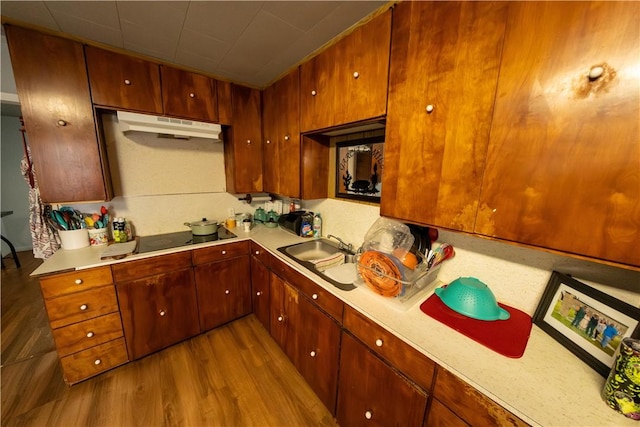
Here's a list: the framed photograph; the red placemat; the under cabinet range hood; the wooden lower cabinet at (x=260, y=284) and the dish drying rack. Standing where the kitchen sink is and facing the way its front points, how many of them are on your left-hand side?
3

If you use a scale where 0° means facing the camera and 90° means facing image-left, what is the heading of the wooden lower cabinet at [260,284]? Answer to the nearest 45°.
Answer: approximately 45°

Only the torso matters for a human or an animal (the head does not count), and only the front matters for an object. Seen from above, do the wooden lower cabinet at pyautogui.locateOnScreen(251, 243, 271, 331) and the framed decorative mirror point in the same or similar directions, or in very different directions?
same or similar directions

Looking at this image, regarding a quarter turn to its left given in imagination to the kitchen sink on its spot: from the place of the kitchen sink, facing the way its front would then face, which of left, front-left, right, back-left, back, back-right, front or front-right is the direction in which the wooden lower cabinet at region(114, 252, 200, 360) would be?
back-right

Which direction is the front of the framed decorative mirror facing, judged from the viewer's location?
facing the viewer and to the left of the viewer

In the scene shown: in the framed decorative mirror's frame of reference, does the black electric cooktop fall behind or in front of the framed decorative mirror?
in front

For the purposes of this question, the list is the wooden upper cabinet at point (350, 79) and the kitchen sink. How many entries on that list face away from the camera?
0

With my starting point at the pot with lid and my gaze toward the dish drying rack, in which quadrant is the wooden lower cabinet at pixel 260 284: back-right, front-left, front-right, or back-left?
front-left

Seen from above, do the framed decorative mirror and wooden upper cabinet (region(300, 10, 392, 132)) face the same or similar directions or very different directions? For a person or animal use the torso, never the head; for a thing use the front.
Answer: same or similar directions

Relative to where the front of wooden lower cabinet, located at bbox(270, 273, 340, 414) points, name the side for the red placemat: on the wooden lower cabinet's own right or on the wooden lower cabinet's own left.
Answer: on the wooden lower cabinet's own left

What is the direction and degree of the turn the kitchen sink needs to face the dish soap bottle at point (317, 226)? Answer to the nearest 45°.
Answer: approximately 135° to its right

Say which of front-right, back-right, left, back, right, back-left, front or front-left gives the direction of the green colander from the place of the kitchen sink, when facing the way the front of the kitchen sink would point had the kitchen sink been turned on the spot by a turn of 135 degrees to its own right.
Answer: back-right

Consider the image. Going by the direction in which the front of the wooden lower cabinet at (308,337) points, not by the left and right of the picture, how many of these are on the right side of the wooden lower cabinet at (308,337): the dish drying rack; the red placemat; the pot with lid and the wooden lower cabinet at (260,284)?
2

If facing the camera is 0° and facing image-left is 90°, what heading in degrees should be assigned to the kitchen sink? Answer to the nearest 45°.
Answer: approximately 45°

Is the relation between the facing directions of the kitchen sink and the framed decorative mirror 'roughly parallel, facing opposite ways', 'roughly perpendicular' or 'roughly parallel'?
roughly parallel

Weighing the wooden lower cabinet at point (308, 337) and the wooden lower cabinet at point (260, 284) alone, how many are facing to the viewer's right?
0

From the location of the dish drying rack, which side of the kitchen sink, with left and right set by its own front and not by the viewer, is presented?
left
